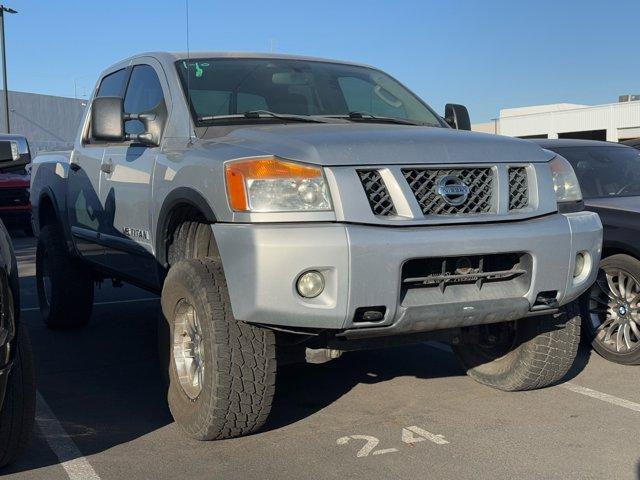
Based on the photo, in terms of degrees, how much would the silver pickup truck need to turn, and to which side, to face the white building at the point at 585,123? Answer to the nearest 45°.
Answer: approximately 135° to its left

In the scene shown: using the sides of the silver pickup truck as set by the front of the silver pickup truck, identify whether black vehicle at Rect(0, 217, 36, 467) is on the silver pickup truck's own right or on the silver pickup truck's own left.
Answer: on the silver pickup truck's own right

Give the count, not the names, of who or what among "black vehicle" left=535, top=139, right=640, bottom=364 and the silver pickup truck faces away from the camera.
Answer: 0

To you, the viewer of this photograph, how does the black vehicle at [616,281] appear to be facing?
facing the viewer and to the right of the viewer

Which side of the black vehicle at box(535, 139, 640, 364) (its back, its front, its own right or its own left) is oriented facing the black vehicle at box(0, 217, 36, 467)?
right

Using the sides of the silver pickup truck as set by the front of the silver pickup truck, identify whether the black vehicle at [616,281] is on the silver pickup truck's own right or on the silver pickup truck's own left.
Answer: on the silver pickup truck's own left

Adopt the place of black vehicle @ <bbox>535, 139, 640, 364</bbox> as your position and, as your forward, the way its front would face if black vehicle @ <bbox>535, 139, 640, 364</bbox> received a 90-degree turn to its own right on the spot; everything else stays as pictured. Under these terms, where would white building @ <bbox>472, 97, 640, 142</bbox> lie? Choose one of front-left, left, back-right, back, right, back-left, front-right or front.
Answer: back-right

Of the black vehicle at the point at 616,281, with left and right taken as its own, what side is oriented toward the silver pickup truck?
right
